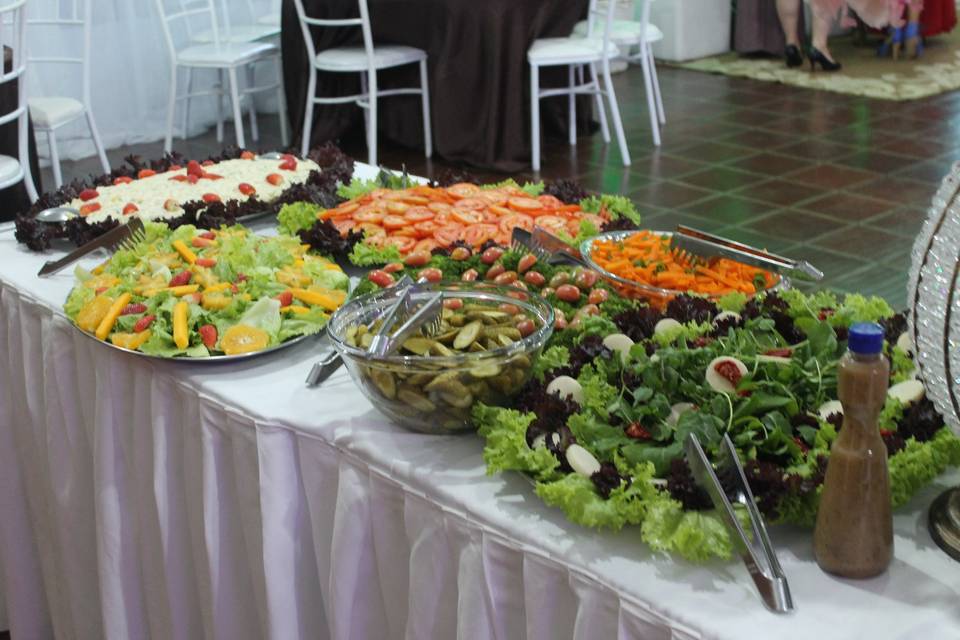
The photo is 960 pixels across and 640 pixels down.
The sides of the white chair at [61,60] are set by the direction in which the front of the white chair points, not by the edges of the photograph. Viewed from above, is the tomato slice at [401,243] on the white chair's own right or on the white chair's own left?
on the white chair's own left

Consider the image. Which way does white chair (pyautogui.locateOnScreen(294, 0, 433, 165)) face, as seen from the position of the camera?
facing away from the viewer and to the right of the viewer

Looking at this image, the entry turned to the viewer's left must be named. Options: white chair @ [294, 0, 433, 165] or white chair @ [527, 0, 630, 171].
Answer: white chair @ [527, 0, 630, 171]

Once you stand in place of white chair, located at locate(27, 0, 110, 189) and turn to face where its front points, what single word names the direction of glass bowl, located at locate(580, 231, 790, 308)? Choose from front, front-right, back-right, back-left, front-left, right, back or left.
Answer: front-left

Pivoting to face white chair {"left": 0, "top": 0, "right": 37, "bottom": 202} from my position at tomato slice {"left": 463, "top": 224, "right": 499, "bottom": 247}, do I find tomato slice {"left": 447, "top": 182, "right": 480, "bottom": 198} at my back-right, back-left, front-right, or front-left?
front-right

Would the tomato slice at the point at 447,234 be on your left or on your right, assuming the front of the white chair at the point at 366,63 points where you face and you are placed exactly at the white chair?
on your right

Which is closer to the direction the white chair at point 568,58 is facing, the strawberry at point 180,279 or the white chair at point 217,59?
the white chair

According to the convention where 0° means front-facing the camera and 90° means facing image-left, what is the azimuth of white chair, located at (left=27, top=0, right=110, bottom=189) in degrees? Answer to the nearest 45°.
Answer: approximately 45°

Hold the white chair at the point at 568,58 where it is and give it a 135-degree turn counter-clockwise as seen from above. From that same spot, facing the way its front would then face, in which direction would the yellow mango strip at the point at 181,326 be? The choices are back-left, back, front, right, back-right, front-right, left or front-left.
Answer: front-right
